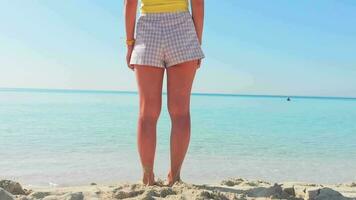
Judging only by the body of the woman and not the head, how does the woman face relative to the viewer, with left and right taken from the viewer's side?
facing away from the viewer
